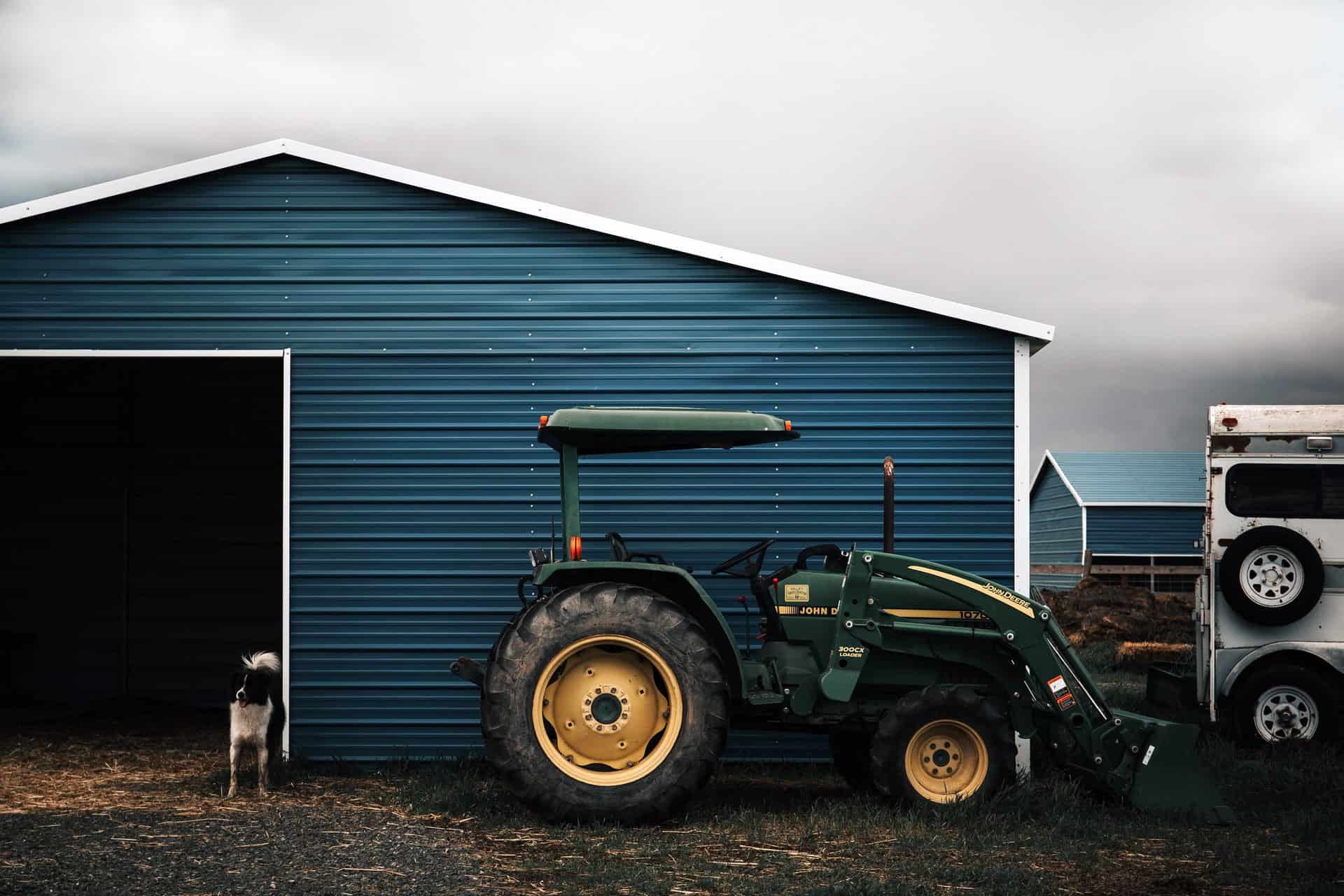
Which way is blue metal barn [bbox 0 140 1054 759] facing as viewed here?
toward the camera

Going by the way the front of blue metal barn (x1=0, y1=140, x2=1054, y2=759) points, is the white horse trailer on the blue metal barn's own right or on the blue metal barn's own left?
on the blue metal barn's own left

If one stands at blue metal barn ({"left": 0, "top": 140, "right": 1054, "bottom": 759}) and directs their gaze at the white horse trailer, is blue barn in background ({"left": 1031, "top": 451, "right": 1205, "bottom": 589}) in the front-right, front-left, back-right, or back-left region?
front-left

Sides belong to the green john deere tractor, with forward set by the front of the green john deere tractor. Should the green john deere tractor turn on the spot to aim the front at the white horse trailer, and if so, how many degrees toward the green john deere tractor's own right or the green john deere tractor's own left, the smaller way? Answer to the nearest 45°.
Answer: approximately 45° to the green john deere tractor's own left

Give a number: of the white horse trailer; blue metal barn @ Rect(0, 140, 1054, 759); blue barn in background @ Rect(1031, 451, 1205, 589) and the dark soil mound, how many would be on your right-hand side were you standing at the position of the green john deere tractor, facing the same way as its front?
0

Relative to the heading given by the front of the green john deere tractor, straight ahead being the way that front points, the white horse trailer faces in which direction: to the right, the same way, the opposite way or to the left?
the same way

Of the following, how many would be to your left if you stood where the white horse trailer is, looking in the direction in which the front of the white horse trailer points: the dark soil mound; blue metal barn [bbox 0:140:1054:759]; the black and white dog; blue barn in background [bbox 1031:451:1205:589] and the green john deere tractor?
2

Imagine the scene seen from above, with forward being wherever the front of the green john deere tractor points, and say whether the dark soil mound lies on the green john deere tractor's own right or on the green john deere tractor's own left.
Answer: on the green john deere tractor's own left

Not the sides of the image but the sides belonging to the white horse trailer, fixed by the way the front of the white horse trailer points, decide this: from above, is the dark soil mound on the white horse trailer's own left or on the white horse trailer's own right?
on the white horse trailer's own left

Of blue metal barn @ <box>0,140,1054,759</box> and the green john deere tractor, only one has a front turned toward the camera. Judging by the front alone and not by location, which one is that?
the blue metal barn

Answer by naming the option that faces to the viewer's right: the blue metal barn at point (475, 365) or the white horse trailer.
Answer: the white horse trailer

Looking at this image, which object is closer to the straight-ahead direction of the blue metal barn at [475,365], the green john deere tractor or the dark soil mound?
the green john deere tractor

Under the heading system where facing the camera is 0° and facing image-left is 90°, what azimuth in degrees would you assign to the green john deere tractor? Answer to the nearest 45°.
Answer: approximately 270°

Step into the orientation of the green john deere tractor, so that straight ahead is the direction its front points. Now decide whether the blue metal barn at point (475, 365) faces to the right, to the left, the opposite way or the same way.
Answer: to the right

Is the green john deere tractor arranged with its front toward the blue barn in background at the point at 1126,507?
no
